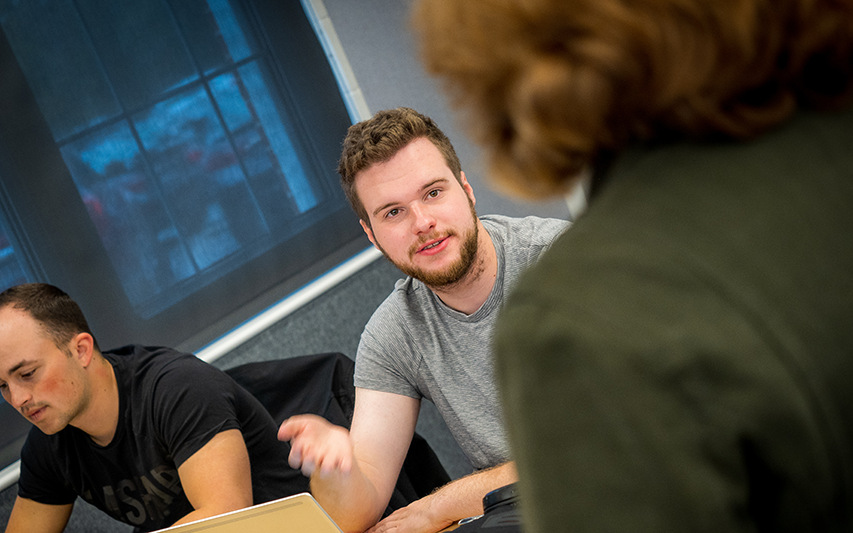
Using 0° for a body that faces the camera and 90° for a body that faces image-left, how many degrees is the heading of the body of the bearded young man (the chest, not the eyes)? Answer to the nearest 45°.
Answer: approximately 0°

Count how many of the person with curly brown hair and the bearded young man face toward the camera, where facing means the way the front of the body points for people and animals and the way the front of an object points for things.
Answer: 1

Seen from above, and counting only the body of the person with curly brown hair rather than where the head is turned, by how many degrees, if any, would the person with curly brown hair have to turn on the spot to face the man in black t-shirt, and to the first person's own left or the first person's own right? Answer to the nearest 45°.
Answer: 0° — they already face them

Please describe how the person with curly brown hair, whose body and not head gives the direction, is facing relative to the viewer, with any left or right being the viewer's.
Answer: facing away from the viewer and to the left of the viewer
